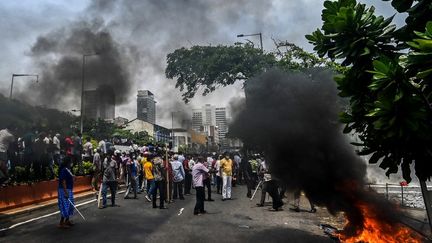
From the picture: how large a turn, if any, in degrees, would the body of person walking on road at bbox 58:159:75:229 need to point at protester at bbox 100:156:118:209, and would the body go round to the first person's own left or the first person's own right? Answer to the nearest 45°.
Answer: approximately 45° to the first person's own left

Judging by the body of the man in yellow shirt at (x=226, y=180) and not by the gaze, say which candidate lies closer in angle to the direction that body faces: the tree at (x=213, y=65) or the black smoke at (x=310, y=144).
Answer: the black smoke

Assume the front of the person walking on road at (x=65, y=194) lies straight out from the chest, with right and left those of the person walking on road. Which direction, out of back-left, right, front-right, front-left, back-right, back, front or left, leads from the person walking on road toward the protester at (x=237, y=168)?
front-left

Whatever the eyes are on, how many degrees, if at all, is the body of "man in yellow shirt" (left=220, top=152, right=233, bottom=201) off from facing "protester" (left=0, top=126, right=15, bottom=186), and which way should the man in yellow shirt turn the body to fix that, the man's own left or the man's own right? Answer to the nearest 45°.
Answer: approximately 45° to the man's own right

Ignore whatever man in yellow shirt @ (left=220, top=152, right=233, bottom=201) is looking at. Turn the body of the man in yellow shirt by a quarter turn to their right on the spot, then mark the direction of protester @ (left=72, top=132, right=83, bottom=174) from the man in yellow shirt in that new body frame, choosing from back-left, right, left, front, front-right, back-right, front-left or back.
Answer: front

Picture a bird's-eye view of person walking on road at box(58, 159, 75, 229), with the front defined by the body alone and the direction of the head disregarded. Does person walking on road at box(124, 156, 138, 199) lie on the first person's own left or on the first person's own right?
on the first person's own left

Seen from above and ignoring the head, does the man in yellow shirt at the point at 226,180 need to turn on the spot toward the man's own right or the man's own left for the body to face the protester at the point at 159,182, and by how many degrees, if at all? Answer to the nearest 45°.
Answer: approximately 45° to the man's own right

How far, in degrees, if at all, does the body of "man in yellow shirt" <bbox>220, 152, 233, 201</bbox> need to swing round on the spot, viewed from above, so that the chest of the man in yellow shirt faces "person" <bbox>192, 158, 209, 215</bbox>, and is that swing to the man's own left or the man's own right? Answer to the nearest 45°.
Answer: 0° — they already face them

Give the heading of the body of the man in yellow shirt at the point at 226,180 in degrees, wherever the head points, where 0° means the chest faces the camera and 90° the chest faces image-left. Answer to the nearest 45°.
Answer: approximately 0°

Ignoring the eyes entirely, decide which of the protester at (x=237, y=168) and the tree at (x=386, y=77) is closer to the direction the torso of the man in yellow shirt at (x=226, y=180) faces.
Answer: the tree
